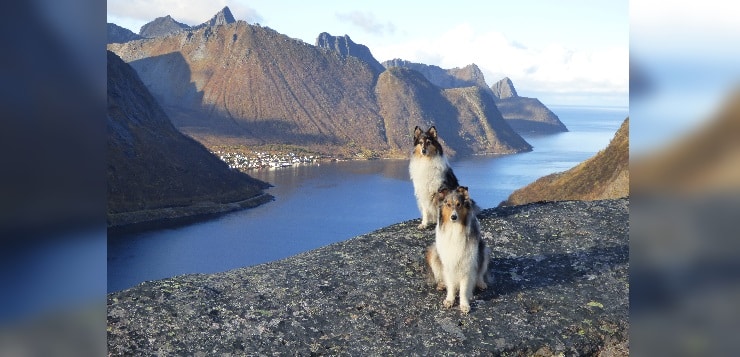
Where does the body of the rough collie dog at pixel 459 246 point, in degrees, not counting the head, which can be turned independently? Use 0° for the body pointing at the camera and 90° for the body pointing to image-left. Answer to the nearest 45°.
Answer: approximately 0°

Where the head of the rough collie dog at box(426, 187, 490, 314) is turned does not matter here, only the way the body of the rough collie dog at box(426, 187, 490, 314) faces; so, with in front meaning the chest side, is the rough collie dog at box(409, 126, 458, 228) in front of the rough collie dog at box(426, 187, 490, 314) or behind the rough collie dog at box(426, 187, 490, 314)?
behind
